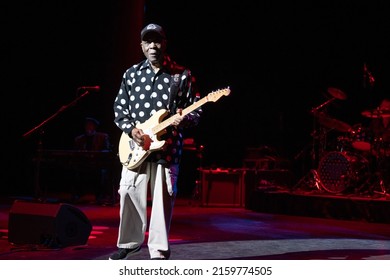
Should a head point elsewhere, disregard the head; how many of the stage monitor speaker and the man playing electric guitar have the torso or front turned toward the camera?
1

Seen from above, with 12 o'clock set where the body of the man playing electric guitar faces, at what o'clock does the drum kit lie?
The drum kit is roughly at 7 o'clock from the man playing electric guitar.

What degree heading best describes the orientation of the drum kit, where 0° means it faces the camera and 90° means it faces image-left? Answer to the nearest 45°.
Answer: approximately 45°

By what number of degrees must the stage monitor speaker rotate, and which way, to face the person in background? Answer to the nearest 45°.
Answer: approximately 45° to its left

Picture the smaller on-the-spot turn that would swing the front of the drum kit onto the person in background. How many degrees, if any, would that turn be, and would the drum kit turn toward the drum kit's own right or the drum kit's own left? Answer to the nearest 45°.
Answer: approximately 45° to the drum kit's own right

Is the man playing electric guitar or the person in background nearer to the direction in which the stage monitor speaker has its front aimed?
the person in background

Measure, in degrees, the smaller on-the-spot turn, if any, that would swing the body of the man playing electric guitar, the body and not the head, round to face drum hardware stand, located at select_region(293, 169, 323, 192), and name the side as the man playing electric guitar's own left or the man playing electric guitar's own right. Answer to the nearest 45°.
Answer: approximately 135° to the man playing electric guitar's own left

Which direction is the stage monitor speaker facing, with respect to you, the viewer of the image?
facing away from the viewer and to the right of the viewer

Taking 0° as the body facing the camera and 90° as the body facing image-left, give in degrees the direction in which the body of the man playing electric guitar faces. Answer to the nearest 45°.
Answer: approximately 0°
